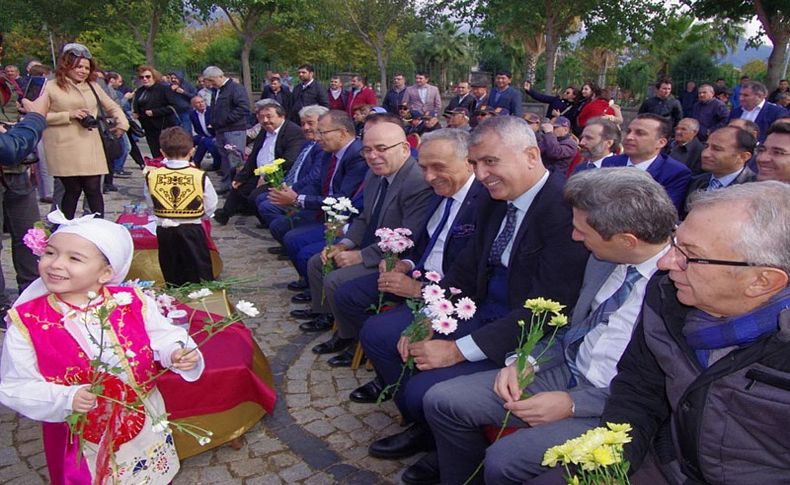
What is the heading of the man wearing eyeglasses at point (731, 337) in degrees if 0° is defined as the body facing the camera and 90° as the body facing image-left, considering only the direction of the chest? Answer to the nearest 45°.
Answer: approximately 45°

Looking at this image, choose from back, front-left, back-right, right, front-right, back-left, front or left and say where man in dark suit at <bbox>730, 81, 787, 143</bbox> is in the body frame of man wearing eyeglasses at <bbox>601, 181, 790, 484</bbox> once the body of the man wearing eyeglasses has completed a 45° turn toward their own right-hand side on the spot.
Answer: right

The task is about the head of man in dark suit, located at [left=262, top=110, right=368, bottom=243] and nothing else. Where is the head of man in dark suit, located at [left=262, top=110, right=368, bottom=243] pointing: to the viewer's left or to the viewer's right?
to the viewer's left

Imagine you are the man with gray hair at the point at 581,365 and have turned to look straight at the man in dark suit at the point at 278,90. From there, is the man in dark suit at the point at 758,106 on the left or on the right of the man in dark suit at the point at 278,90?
right

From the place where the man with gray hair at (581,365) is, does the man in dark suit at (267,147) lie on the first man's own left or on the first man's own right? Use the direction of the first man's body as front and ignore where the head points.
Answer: on the first man's own right

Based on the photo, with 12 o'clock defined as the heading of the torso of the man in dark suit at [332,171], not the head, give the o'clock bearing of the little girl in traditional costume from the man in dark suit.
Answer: The little girl in traditional costume is roughly at 11 o'clock from the man in dark suit.

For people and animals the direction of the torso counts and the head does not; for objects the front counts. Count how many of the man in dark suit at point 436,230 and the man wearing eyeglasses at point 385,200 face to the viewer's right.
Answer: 0

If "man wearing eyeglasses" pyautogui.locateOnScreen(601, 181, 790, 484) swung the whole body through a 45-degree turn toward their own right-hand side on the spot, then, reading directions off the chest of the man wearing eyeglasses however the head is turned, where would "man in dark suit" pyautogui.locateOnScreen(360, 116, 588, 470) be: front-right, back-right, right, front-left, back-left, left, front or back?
front-right

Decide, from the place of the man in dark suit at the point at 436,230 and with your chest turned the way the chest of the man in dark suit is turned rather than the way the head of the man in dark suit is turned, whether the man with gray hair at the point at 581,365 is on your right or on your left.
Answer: on your left

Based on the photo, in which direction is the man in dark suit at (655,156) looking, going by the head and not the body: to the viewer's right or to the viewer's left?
to the viewer's left

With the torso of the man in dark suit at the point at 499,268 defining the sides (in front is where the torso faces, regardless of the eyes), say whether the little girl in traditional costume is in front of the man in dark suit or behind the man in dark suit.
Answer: in front

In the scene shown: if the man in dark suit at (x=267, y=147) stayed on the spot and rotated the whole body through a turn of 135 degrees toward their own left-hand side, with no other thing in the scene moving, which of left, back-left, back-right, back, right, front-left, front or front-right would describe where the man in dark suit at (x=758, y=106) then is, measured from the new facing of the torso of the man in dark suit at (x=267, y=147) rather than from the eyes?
front
